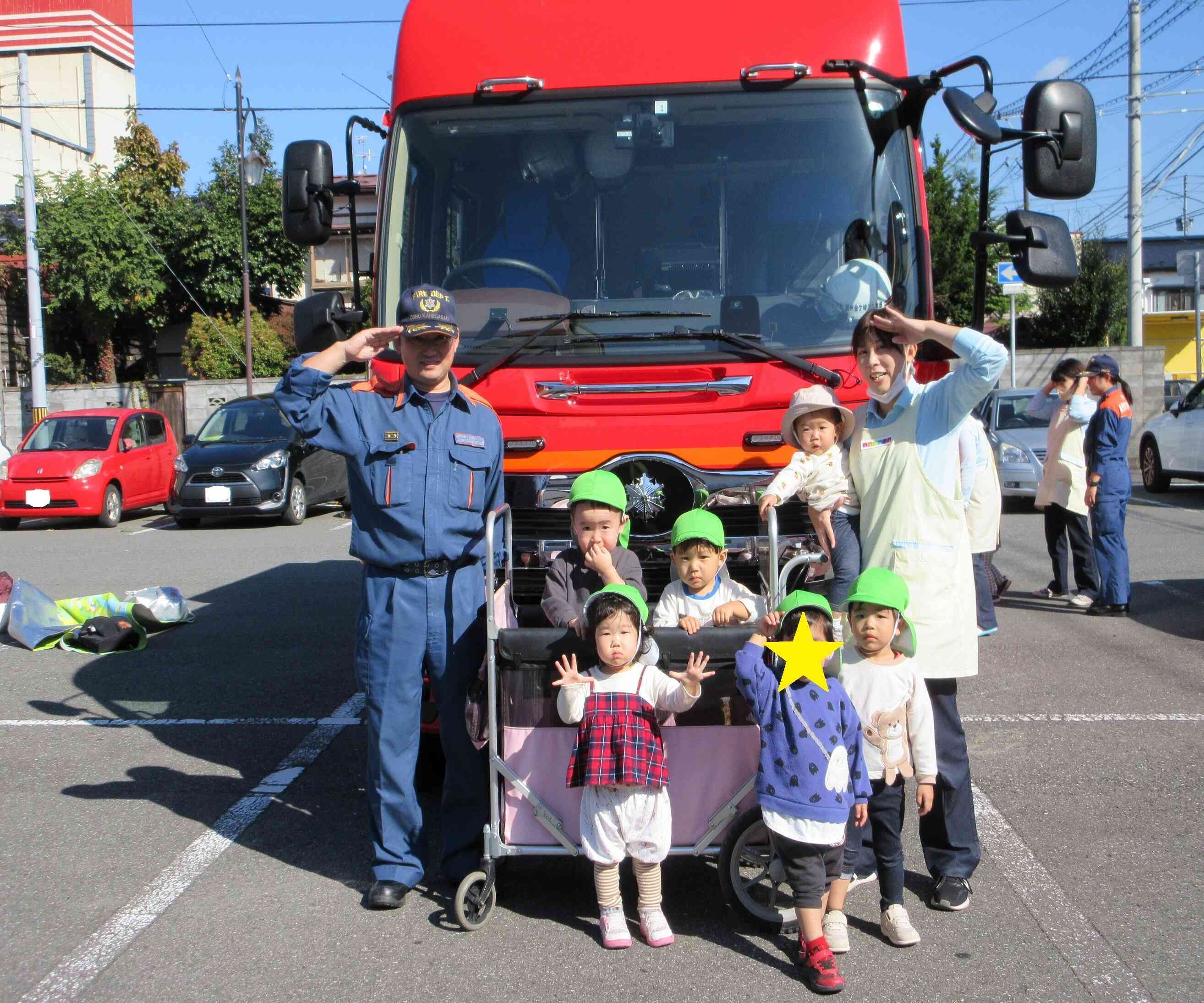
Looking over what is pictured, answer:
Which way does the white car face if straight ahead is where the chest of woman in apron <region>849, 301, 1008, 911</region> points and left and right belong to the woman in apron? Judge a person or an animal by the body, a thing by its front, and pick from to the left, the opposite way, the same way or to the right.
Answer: to the right

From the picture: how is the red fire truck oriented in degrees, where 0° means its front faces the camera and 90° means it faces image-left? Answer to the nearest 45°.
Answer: approximately 0°

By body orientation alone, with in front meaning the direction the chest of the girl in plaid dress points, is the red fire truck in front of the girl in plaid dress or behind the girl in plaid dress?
behind

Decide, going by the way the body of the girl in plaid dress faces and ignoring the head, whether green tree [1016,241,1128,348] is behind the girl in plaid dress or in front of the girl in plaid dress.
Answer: behind

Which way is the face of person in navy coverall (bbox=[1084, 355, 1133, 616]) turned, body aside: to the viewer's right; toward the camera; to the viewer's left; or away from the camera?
to the viewer's left

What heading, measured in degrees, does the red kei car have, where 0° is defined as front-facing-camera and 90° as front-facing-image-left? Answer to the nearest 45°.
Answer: approximately 45°

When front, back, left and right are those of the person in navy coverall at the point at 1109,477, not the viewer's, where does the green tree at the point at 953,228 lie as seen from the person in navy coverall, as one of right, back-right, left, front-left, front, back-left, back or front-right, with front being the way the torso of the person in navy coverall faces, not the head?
right

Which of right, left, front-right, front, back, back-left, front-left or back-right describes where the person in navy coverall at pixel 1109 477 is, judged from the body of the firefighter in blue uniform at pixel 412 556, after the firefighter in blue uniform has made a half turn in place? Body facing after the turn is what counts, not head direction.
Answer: front-right

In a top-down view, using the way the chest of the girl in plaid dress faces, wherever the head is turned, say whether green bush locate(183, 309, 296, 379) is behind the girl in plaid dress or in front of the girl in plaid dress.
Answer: behind
